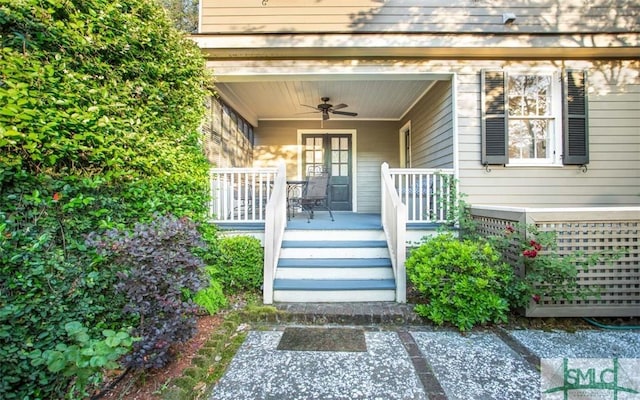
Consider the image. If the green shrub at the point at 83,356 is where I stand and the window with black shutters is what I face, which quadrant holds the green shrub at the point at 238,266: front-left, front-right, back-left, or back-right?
front-left

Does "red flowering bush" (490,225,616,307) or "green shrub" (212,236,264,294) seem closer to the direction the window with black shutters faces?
the red flowering bush

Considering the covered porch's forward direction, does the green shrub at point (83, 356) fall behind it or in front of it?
in front

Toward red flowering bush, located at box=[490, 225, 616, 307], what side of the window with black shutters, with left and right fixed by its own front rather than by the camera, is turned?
front

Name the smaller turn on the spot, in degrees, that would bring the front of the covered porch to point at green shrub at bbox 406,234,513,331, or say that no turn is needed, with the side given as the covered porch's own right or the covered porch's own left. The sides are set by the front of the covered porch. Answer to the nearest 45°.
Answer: approximately 45° to the covered porch's own left

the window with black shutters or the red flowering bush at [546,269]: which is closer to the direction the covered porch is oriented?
the red flowering bush

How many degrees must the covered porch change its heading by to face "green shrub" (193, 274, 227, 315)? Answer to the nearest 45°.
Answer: approximately 45° to its right

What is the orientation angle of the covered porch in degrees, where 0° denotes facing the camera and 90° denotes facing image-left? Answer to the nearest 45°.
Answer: approximately 0°

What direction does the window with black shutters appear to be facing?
toward the camera

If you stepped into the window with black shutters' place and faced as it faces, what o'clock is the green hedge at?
The green hedge is roughly at 1 o'clock from the window with black shutters.

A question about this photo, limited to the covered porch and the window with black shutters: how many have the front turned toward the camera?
2

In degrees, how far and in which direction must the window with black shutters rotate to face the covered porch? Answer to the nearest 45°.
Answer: approximately 45° to its right
